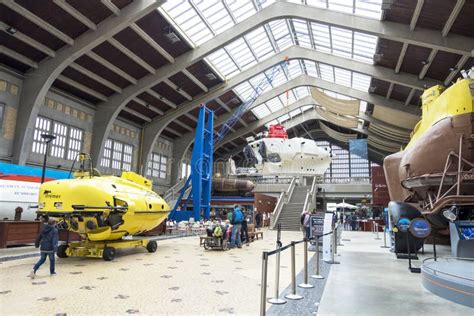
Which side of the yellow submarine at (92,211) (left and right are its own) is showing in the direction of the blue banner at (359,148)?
back
